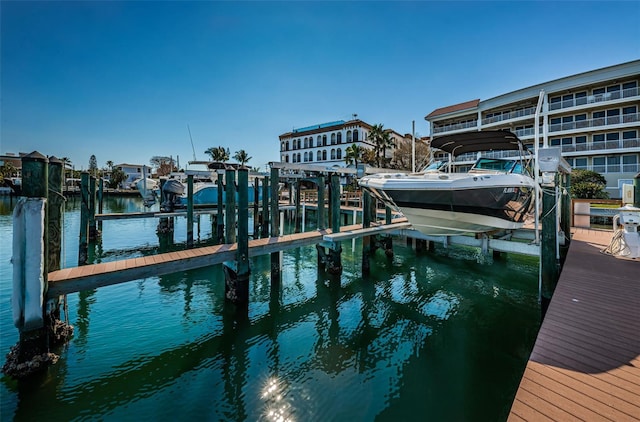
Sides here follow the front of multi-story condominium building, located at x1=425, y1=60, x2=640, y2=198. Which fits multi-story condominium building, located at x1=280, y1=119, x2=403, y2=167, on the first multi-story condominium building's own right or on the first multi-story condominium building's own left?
on the first multi-story condominium building's own right

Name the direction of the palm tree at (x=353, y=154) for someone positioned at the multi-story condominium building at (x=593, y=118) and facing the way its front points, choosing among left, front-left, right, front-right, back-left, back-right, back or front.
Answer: front-right

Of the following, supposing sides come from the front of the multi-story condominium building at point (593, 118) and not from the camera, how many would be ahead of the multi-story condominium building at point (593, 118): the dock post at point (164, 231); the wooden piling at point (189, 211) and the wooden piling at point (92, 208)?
3

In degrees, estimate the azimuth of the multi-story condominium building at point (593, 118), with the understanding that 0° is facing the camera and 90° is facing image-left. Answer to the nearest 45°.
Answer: approximately 45°

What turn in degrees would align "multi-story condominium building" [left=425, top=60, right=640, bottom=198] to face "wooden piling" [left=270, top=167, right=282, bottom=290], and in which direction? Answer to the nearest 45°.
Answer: approximately 45° to its left

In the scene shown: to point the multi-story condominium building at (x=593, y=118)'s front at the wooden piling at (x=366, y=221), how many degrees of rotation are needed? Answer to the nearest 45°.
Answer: approximately 45° to its left

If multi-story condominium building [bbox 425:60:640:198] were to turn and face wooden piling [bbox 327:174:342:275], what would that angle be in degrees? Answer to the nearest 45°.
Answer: approximately 45° to its left

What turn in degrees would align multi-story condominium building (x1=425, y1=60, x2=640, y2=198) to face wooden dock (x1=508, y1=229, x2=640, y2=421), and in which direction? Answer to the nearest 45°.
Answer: approximately 45° to its left
